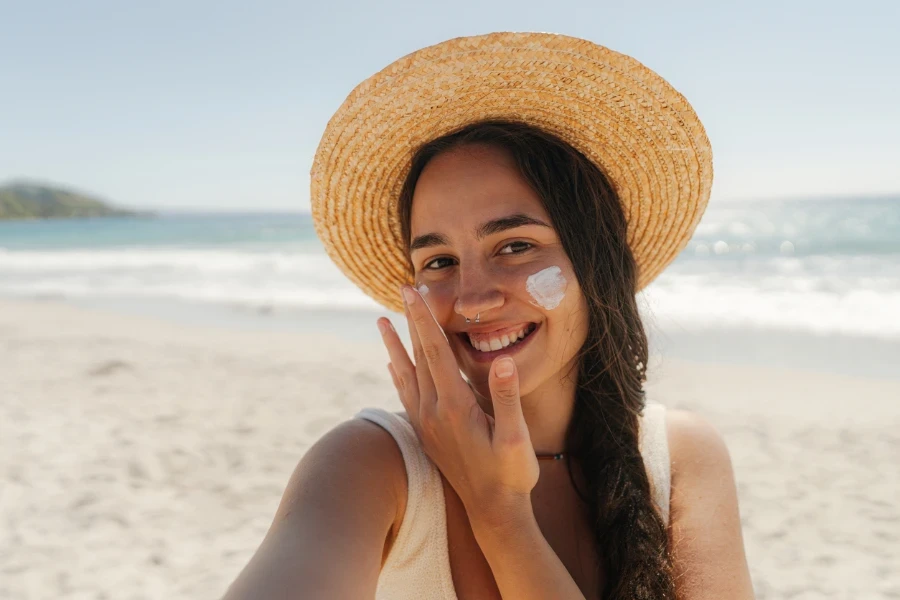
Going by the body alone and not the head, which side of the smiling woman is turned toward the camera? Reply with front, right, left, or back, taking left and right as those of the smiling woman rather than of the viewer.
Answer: front
